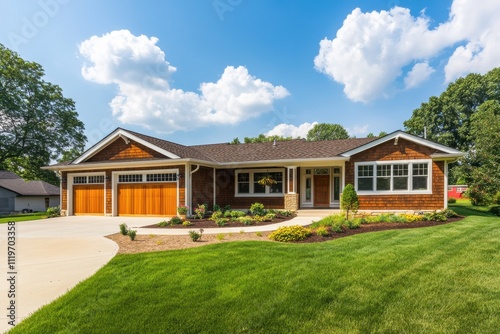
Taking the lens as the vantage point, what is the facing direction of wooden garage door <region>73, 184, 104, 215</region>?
facing the viewer

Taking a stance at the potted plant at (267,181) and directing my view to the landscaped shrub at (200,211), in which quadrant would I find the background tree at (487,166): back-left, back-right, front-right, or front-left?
back-left

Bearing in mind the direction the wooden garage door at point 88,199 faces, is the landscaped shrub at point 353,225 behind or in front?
in front

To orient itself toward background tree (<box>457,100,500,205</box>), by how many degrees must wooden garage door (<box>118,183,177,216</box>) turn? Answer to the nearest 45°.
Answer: approximately 90° to its left

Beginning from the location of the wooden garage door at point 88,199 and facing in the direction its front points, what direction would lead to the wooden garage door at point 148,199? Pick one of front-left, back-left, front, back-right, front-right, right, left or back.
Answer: front-left

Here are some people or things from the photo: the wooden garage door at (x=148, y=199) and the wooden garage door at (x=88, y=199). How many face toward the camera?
2

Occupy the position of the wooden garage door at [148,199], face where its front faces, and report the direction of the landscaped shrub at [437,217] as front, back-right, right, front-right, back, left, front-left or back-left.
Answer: front-left

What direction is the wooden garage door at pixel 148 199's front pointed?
toward the camera

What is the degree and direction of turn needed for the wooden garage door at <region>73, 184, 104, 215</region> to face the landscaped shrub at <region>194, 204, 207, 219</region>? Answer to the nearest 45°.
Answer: approximately 45° to its left

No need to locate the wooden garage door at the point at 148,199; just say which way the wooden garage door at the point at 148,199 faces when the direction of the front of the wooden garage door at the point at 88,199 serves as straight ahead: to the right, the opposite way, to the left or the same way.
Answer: the same way

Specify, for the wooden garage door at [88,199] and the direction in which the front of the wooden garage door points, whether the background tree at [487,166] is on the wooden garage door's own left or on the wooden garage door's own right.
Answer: on the wooden garage door's own left
